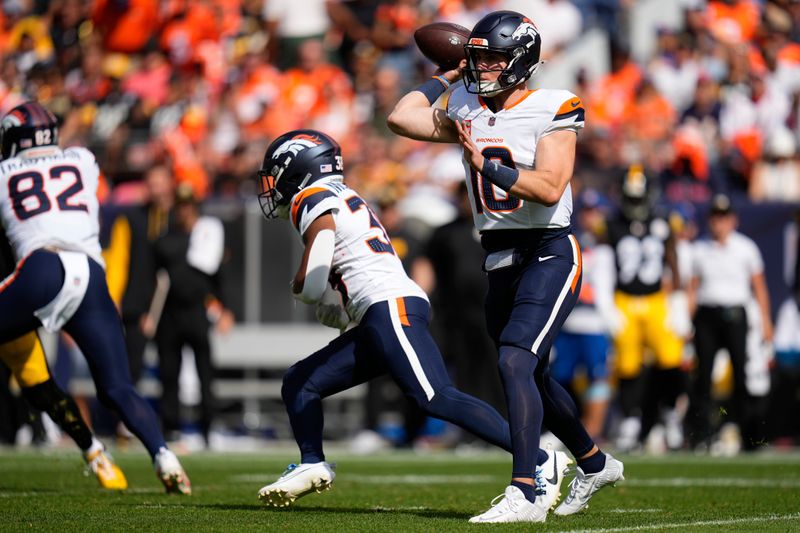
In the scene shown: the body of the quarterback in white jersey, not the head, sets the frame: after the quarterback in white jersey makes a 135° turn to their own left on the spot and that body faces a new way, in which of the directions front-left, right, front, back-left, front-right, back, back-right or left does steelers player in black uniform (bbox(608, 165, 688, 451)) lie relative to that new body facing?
left

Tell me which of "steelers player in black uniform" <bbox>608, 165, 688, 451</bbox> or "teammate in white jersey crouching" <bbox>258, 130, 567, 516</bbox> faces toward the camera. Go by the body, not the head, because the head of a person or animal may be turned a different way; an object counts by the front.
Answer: the steelers player in black uniform

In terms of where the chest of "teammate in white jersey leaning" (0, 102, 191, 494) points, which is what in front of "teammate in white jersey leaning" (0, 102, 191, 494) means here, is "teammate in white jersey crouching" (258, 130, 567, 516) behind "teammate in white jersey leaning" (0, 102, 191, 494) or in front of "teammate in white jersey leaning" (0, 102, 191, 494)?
behind

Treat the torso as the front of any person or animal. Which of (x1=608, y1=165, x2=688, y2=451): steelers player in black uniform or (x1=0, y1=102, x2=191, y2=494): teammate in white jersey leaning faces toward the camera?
the steelers player in black uniform

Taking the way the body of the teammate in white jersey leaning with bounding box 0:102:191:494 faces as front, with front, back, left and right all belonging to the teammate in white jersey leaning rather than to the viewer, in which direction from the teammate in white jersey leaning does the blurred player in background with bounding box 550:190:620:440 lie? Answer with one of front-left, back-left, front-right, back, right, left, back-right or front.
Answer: right

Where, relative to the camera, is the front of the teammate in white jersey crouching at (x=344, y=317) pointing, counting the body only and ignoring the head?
to the viewer's left

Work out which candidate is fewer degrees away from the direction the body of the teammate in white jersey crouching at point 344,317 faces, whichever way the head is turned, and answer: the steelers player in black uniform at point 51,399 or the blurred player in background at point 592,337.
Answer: the steelers player in black uniform

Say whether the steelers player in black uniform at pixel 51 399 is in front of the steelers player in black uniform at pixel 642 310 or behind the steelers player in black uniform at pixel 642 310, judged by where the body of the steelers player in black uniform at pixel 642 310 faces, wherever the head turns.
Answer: in front

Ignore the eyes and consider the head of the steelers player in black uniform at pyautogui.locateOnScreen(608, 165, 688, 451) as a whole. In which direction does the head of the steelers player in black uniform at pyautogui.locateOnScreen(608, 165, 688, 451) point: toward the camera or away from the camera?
toward the camera

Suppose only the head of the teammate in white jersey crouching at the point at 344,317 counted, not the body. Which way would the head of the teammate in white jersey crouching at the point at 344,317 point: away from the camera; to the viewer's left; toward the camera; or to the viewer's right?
to the viewer's left

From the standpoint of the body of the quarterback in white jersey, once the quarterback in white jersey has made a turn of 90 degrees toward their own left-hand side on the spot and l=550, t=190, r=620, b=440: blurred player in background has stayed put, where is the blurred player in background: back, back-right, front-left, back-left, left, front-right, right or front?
back-left

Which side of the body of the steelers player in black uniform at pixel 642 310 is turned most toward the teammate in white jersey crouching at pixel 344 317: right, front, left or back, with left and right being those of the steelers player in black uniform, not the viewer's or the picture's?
front

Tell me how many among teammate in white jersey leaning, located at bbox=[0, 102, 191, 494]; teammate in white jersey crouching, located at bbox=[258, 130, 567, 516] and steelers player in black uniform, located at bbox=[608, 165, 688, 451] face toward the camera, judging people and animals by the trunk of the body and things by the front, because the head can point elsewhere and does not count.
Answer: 1

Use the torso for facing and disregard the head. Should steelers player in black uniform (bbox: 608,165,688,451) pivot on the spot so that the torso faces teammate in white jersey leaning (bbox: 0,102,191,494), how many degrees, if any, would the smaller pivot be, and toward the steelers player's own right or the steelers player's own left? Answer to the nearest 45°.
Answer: approximately 45° to the steelers player's own right

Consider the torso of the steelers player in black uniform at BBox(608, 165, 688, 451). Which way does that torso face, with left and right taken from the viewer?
facing the viewer
